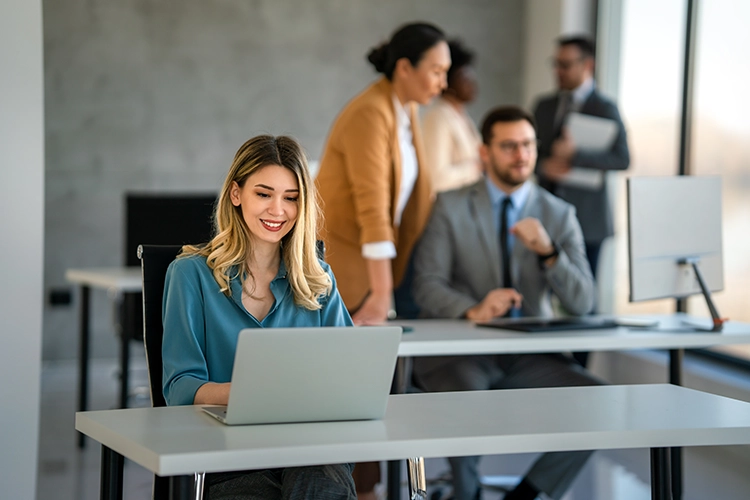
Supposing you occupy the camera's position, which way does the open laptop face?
facing away from the viewer and to the left of the viewer

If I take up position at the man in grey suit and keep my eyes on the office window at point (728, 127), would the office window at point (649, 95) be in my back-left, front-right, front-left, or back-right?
front-left

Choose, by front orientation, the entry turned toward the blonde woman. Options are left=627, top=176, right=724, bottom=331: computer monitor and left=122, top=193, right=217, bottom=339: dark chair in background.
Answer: the dark chair in background

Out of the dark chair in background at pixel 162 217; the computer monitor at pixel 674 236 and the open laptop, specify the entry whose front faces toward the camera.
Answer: the dark chair in background

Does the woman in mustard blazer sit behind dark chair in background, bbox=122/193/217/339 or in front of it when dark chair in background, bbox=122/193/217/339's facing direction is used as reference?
in front

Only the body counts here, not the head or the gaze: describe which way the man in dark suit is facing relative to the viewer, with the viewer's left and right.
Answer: facing the viewer and to the left of the viewer

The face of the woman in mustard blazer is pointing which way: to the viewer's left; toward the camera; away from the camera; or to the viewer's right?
to the viewer's right

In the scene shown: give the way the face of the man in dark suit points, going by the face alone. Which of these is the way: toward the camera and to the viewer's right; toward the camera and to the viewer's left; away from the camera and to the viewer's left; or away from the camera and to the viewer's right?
toward the camera and to the viewer's left

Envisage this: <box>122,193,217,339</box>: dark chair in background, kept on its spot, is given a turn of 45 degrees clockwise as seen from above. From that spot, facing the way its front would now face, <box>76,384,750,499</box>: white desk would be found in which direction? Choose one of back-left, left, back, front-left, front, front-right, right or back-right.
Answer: front-left

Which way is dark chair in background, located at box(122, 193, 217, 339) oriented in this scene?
toward the camera

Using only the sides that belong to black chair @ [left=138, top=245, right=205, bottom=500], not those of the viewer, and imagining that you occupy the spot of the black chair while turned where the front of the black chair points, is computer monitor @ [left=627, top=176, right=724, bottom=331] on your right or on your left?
on your left

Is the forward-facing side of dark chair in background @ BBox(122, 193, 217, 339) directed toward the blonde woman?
yes

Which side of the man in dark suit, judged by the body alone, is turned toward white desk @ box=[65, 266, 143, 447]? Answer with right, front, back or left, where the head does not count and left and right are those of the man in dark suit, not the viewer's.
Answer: front

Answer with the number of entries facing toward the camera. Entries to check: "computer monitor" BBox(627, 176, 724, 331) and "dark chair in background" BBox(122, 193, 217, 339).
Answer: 1

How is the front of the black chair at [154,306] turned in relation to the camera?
facing the viewer and to the right of the viewer
